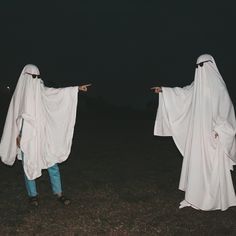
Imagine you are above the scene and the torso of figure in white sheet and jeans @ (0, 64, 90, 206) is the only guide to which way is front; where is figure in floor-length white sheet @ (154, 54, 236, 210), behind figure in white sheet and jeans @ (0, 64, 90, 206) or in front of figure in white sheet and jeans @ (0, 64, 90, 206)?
in front

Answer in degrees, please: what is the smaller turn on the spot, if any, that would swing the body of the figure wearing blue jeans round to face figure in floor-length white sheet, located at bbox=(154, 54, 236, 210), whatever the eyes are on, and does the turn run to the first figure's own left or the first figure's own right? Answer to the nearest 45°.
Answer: approximately 45° to the first figure's own left

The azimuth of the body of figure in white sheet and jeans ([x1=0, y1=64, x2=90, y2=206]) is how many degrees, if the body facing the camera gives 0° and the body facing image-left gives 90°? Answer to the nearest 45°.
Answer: approximately 315°

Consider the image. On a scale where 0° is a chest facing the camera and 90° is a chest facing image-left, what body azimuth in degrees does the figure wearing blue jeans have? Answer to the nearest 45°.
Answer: approximately 315°
